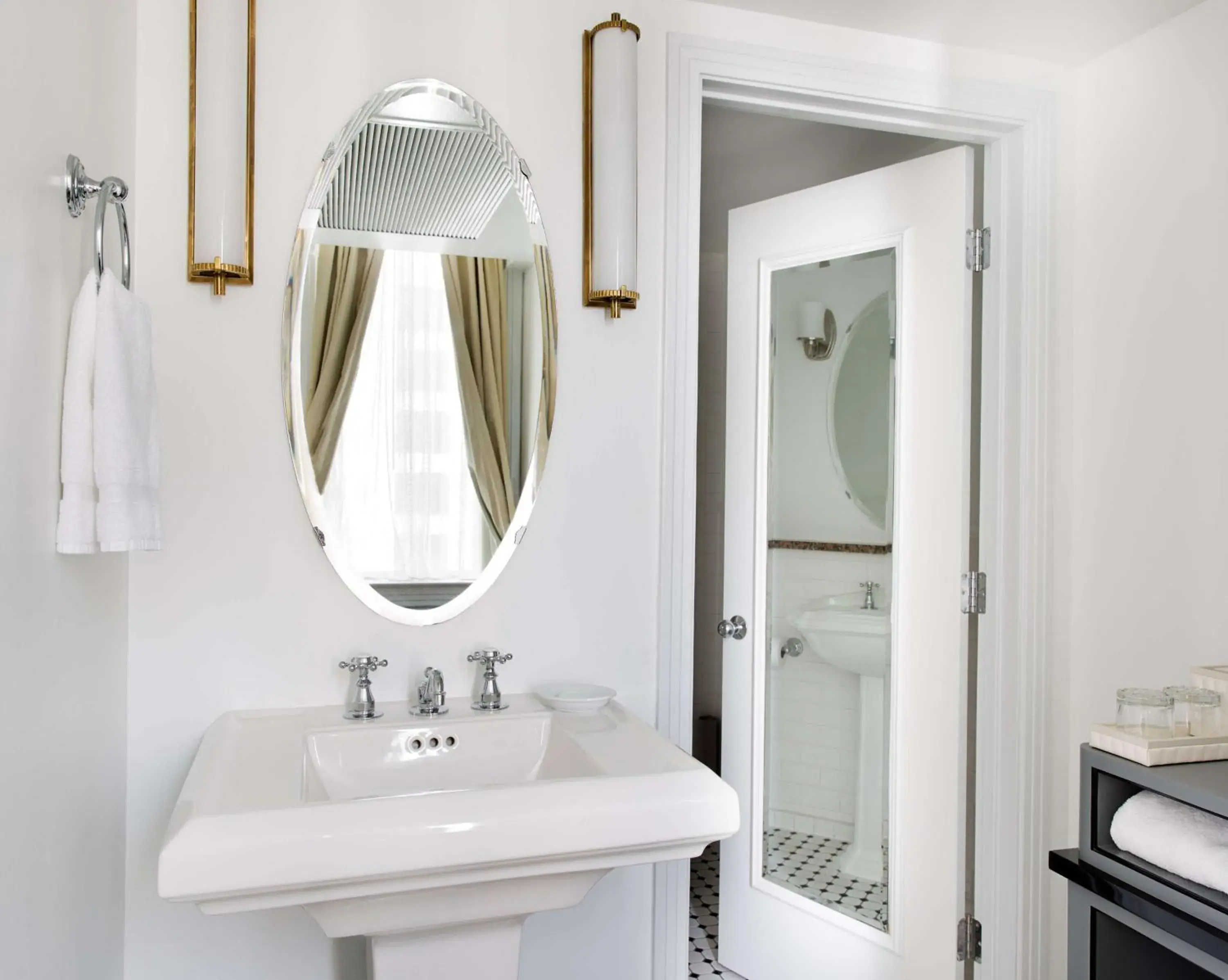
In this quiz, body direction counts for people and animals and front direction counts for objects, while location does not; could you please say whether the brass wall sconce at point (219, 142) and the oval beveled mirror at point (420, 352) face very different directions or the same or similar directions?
same or similar directions

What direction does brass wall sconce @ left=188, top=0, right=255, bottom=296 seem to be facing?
toward the camera

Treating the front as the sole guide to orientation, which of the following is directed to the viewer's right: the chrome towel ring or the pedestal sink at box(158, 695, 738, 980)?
the chrome towel ring

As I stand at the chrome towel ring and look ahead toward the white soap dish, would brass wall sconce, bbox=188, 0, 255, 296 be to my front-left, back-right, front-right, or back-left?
front-left

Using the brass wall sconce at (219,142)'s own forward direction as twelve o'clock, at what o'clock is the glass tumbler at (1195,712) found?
The glass tumbler is roughly at 10 o'clock from the brass wall sconce.

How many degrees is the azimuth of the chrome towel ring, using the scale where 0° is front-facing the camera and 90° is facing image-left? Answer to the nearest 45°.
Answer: approximately 270°

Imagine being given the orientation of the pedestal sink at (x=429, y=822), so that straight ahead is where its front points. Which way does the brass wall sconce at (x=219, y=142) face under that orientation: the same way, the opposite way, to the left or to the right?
the same way

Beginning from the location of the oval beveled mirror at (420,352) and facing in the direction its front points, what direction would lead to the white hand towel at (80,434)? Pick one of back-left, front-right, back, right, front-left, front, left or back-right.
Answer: front-right

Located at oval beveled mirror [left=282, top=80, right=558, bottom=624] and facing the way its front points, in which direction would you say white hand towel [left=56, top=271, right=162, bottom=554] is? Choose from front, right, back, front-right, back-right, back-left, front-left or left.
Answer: front-right

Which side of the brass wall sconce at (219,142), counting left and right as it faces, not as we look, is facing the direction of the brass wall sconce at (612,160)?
left

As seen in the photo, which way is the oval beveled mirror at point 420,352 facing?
toward the camera

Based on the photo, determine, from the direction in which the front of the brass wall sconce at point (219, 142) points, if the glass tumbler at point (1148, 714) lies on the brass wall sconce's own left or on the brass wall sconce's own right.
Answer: on the brass wall sconce's own left
